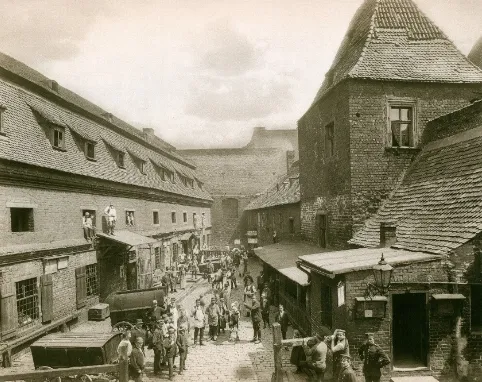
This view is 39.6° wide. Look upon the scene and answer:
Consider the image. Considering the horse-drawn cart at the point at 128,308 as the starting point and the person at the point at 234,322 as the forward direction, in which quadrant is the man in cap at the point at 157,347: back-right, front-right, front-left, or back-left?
front-right

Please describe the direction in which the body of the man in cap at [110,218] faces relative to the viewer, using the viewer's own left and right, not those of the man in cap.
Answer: facing the viewer

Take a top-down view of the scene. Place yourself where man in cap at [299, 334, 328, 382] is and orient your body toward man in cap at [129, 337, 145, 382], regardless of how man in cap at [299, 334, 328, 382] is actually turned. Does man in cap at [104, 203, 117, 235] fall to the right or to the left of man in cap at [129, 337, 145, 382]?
right

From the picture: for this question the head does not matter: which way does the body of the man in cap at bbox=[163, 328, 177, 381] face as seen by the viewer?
toward the camera

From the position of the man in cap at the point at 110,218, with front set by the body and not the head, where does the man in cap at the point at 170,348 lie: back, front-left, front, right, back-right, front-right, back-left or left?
front

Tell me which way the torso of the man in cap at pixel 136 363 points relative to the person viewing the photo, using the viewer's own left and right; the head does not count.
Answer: facing the viewer and to the right of the viewer

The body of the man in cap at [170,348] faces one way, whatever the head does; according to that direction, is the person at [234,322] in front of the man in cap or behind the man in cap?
behind

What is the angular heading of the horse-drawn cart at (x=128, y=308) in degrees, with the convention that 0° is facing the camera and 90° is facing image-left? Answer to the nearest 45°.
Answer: approximately 270°

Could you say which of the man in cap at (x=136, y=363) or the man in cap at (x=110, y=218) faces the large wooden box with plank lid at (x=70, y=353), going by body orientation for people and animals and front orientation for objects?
the man in cap at (x=110, y=218)

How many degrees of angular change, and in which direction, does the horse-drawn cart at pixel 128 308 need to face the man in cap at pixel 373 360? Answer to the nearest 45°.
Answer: approximately 45° to its right

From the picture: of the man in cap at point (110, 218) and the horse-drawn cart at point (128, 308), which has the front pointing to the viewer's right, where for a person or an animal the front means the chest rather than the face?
the horse-drawn cart
